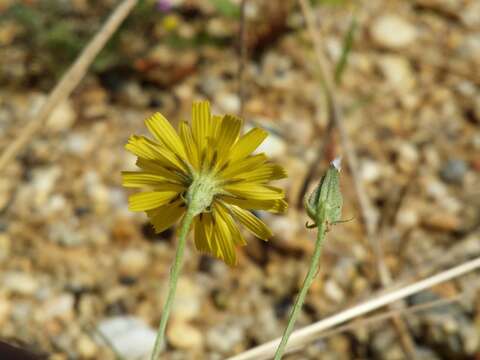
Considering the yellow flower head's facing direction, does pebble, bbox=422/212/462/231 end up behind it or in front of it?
in front

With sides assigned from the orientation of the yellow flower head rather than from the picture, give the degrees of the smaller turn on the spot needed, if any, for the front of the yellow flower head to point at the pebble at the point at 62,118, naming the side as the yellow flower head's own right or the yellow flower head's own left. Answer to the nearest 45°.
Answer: approximately 45° to the yellow flower head's own left

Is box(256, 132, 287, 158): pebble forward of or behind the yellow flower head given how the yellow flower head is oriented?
forward

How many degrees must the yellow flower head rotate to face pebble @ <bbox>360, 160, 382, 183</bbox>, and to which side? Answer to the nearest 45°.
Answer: approximately 45° to its right

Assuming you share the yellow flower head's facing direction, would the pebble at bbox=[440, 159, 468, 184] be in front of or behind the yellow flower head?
in front

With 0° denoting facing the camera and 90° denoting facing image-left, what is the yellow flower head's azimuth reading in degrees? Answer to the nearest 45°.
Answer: approximately 180°
